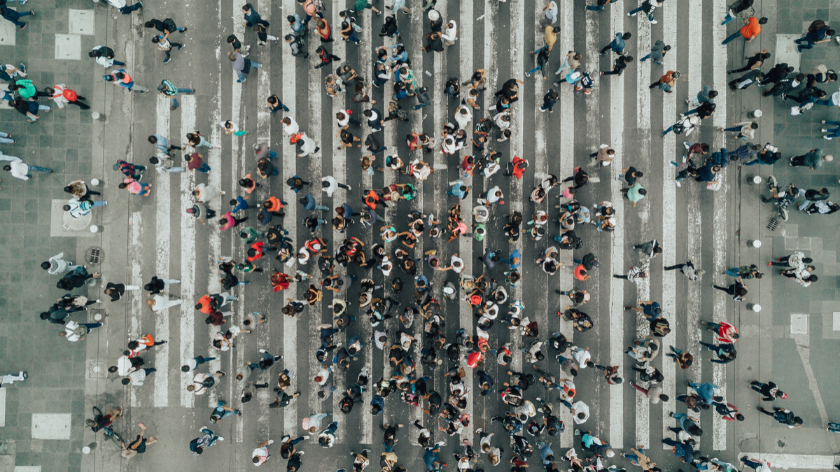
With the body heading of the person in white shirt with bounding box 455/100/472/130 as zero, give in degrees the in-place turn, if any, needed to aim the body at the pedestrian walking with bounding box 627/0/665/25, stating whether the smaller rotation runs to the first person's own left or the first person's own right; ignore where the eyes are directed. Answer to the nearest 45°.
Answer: approximately 90° to the first person's own right

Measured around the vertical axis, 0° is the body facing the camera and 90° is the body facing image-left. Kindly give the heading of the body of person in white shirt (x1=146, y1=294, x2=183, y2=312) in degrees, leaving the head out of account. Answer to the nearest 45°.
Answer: approximately 90°

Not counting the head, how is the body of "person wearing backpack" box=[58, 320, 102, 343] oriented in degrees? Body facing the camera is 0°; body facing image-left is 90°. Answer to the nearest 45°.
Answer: approximately 90°
